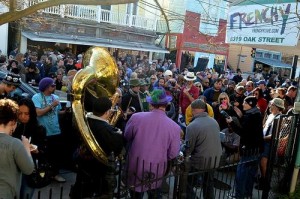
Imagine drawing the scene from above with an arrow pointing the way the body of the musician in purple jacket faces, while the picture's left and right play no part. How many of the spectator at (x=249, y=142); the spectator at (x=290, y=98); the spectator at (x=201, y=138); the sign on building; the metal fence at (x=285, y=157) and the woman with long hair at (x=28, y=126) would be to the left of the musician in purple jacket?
1

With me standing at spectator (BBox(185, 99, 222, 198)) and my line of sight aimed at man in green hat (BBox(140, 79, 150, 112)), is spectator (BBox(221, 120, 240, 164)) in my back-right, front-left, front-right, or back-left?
front-right

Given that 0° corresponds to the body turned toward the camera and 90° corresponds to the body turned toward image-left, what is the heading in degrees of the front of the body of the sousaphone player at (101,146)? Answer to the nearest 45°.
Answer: approximately 225°

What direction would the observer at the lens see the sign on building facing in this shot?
facing the viewer

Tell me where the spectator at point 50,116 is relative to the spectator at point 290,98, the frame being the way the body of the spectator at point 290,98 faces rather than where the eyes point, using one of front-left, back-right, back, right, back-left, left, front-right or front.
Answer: front

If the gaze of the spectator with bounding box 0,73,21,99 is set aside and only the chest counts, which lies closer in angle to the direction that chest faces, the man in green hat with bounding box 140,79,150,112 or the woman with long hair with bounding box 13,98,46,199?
the man in green hat

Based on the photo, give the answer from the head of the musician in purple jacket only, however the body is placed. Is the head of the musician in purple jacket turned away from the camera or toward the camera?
away from the camera

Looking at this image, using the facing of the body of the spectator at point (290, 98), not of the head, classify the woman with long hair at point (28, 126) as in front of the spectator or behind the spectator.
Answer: in front

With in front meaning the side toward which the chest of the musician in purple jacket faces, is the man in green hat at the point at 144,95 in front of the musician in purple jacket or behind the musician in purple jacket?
in front

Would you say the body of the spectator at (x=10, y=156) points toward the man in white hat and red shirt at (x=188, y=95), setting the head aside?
yes

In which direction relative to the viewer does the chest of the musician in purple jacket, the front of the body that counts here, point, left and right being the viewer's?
facing away from the viewer

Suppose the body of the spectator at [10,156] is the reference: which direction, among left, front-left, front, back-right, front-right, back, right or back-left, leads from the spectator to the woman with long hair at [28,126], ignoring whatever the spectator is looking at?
front-left

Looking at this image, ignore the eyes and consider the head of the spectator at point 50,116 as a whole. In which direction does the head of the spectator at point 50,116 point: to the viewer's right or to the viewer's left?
to the viewer's right

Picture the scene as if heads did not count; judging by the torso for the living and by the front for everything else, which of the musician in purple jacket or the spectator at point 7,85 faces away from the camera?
the musician in purple jacket

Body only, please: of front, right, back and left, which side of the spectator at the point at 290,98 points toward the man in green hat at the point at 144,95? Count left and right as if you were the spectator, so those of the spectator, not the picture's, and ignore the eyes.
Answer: front
